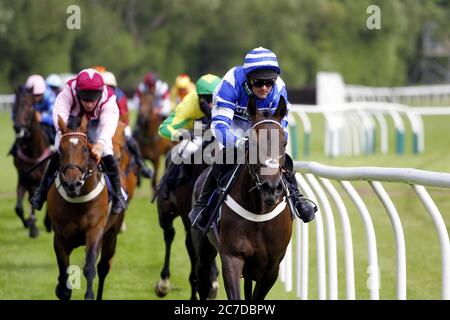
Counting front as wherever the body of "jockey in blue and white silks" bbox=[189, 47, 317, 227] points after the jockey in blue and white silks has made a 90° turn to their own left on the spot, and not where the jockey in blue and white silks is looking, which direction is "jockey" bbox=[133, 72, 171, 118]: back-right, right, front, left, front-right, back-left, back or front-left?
left

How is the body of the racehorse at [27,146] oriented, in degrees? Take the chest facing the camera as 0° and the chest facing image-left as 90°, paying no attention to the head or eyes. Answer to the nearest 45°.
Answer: approximately 0°

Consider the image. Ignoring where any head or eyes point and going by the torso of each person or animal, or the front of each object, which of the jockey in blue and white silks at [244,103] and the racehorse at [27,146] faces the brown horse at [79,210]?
the racehorse

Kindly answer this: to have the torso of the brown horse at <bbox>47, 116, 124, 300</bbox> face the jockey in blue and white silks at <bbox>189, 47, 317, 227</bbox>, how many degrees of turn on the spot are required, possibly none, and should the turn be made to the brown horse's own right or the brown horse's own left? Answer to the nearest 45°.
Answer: approximately 45° to the brown horse's own left

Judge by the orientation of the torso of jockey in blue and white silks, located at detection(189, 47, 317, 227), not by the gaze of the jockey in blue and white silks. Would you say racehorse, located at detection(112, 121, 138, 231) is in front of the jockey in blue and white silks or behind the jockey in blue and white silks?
behind

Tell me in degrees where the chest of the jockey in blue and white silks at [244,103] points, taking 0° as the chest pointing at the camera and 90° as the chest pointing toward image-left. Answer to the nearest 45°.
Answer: approximately 0°

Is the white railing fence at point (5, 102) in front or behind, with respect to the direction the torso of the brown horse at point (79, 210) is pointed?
behind

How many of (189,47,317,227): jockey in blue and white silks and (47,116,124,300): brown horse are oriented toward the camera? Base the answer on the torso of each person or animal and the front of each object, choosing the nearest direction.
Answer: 2
